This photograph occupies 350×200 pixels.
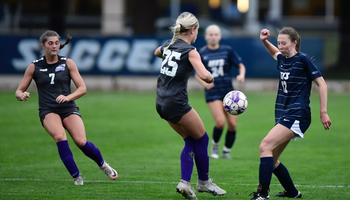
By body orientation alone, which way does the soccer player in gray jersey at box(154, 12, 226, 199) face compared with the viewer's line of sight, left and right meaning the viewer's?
facing away from the viewer and to the right of the viewer

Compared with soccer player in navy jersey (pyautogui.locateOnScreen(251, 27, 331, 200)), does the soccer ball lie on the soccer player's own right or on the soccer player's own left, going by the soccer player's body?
on the soccer player's own right

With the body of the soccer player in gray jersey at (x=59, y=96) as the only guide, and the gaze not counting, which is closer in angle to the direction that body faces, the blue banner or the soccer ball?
the soccer ball

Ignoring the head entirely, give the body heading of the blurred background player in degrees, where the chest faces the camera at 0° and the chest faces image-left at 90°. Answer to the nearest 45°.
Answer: approximately 0°

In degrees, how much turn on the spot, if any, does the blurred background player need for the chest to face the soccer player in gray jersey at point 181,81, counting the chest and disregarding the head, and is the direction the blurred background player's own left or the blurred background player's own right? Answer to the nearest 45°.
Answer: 0° — they already face them

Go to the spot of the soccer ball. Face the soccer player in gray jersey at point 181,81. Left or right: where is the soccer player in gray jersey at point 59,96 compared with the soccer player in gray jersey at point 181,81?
right

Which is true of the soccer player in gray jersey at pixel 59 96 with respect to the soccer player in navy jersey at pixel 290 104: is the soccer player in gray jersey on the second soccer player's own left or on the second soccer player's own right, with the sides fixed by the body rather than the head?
on the second soccer player's own right

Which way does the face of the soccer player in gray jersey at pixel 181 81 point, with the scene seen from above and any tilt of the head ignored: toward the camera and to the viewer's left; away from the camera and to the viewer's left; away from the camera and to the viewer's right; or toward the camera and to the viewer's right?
away from the camera and to the viewer's right

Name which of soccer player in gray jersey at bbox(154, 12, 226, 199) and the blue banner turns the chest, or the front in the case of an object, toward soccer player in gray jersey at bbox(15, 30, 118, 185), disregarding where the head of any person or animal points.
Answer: the blue banner

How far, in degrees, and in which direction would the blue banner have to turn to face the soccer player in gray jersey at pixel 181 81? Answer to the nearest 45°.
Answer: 0° — it already faces them
